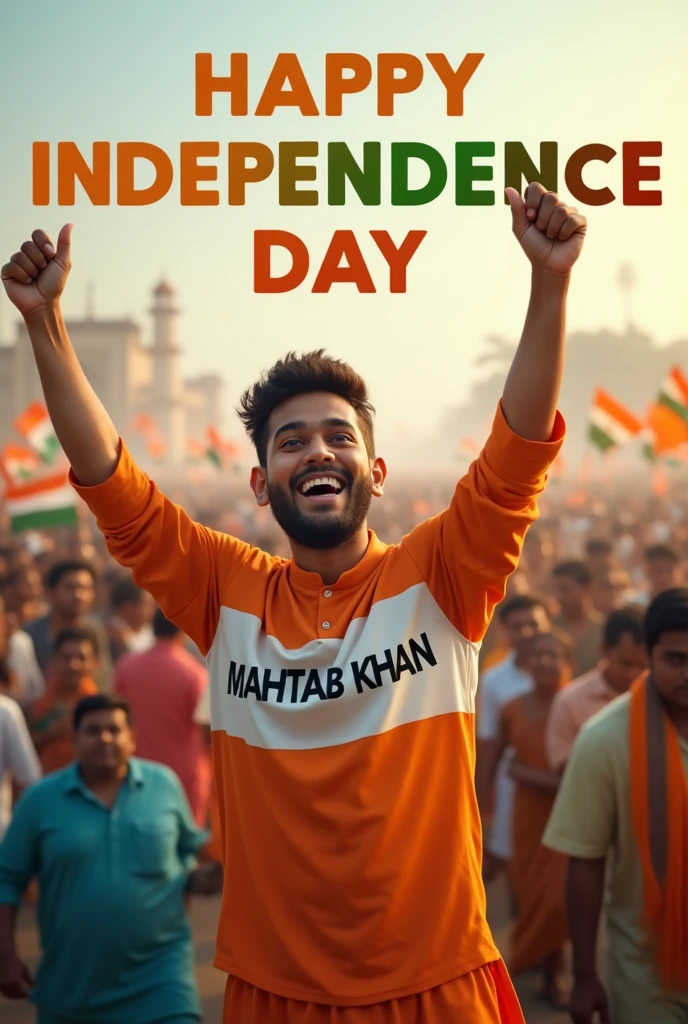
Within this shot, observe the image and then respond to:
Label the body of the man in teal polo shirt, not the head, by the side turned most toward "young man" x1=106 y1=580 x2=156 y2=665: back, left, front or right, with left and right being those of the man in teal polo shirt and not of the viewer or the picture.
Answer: back

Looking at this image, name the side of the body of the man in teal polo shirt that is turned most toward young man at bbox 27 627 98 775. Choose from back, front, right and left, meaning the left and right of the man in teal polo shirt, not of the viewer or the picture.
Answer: back

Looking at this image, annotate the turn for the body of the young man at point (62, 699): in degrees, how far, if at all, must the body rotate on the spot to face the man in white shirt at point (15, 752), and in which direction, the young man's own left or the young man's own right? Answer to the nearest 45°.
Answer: approximately 45° to the young man's own right

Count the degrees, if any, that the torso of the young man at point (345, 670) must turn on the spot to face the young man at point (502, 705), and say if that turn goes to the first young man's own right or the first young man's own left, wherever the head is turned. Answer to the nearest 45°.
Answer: approximately 180°

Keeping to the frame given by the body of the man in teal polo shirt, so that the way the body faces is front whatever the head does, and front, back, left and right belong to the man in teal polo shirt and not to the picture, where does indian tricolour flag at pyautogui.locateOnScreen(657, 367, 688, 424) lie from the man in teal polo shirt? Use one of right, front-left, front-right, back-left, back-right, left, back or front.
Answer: back-left

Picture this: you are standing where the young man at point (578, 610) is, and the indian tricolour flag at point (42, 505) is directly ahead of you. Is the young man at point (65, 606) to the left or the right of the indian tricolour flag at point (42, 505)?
left

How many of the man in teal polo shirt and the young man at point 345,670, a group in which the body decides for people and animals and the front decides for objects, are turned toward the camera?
2

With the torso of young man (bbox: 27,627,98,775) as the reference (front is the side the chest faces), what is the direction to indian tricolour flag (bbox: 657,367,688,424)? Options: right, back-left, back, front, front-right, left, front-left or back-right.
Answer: left

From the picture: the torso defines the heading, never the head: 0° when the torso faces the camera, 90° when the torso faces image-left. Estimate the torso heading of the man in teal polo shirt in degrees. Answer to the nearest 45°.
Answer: approximately 0°

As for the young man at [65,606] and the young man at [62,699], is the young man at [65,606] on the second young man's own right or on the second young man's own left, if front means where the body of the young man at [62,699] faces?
on the second young man's own left

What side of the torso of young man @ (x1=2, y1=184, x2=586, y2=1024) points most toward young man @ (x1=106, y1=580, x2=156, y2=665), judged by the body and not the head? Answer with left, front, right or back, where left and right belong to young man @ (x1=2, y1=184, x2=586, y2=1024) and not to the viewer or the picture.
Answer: back

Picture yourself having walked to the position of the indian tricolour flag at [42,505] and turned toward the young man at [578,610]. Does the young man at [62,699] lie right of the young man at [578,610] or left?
right

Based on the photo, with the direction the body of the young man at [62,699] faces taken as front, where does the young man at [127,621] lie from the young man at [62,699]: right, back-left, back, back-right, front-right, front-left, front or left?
back-left

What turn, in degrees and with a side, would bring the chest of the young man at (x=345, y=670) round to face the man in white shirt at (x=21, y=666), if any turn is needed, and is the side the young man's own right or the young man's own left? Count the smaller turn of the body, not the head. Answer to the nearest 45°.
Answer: approximately 180°

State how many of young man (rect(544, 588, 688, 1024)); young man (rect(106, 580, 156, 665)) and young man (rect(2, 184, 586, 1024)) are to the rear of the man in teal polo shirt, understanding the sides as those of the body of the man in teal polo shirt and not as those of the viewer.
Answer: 1
